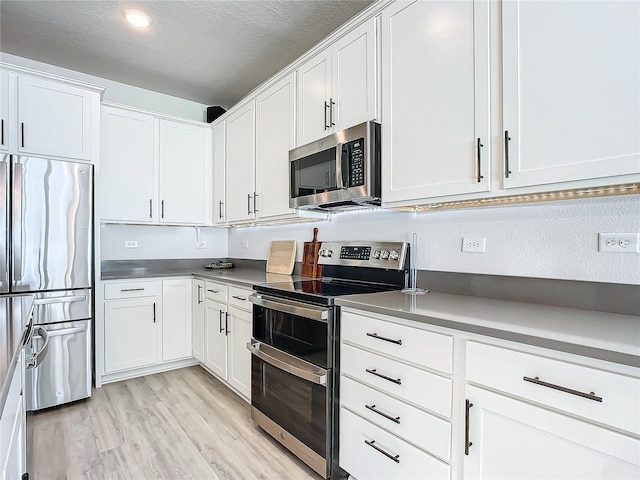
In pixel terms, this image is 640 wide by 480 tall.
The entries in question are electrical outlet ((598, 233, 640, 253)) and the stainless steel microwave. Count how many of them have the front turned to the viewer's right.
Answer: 0

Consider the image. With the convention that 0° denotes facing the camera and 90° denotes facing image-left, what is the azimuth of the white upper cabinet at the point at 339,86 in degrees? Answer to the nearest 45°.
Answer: approximately 45°

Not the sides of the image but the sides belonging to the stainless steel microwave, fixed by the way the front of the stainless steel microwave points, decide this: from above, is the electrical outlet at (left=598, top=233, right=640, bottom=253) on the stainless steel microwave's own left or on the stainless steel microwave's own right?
on the stainless steel microwave's own left

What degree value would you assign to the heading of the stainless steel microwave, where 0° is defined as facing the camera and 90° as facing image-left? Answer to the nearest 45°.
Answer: approximately 45°

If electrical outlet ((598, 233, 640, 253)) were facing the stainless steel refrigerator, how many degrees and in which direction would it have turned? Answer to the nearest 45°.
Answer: approximately 90° to its right

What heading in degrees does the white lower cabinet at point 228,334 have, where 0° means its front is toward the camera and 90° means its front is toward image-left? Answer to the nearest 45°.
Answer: approximately 45°

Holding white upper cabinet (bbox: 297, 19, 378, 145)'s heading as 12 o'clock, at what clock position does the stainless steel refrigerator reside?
The stainless steel refrigerator is roughly at 2 o'clock from the white upper cabinet.

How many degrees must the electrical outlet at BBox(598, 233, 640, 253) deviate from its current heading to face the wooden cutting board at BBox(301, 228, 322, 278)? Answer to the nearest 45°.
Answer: approximately 90° to its right
